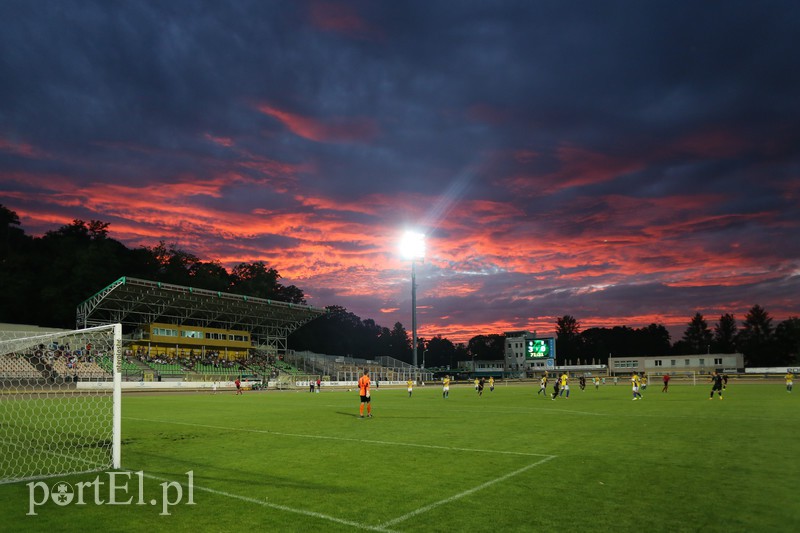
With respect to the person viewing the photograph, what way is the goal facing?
facing away from the viewer and to the right of the viewer
